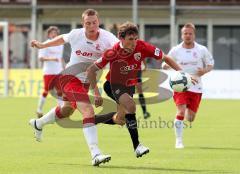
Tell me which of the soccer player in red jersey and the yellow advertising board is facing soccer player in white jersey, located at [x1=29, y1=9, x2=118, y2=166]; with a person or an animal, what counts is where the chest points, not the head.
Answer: the yellow advertising board

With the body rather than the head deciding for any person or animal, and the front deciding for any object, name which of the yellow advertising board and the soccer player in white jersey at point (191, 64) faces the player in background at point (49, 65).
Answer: the yellow advertising board

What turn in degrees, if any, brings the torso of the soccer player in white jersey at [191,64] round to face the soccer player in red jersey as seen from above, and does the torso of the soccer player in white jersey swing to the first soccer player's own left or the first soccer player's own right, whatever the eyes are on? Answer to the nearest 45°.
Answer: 0° — they already face them

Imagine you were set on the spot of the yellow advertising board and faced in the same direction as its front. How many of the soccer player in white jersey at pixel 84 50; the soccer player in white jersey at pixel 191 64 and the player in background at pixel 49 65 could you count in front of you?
3

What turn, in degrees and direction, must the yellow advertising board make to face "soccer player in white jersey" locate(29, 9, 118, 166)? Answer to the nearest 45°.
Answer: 0° — it already faces them

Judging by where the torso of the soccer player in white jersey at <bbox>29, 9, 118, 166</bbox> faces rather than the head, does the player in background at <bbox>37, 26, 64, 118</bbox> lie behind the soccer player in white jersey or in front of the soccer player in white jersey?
behind

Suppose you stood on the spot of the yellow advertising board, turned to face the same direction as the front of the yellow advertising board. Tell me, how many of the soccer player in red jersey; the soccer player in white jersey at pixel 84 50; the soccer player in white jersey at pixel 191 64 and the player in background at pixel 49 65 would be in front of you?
4

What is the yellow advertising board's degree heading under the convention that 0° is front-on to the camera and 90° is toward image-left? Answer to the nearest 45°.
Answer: approximately 0°

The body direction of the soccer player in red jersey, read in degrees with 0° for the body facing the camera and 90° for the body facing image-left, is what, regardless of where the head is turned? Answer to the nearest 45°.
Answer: approximately 315°

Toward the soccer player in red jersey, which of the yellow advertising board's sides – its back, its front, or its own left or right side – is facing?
front

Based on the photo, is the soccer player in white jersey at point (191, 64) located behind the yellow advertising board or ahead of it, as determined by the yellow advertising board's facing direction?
ahead

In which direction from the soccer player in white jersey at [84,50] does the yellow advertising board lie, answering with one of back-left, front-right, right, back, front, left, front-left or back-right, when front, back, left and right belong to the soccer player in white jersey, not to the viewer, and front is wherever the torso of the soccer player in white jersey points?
back-left

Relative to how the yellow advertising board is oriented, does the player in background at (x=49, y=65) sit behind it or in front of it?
in front
